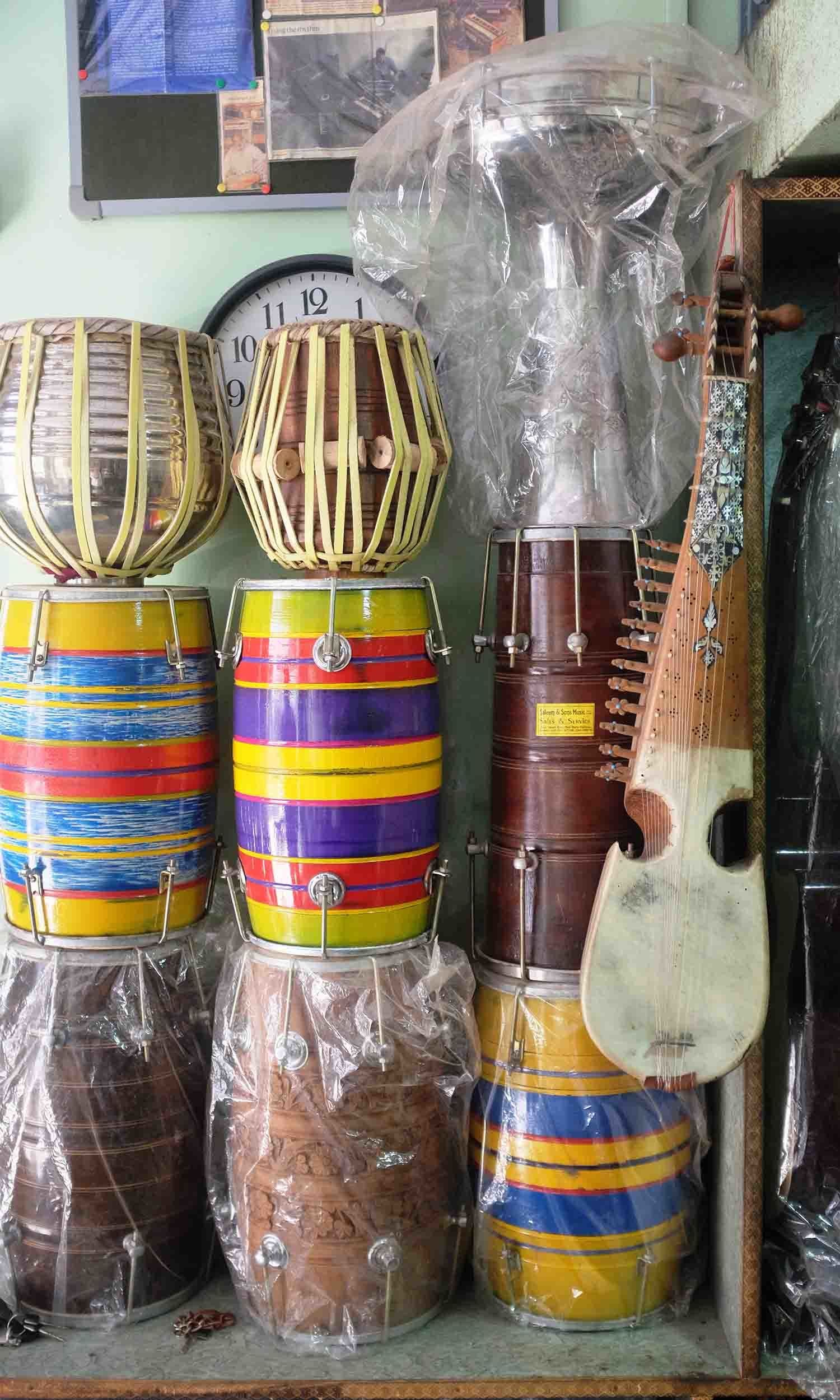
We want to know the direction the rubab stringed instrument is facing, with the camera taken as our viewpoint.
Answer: facing the viewer

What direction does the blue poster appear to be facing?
toward the camera

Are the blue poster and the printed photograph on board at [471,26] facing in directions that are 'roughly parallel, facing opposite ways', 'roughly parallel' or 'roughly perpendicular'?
roughly parallel

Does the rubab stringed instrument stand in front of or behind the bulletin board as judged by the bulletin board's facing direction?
in front

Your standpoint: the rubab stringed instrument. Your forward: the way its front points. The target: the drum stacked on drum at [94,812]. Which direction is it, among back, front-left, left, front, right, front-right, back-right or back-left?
right

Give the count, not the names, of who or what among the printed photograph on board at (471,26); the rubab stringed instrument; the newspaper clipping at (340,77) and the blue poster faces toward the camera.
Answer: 4

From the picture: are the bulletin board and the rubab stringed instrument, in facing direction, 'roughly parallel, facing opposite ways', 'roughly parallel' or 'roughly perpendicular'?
roughly parallel

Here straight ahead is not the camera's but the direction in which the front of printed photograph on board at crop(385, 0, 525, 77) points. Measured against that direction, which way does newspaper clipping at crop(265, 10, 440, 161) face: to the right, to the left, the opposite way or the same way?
the same way
